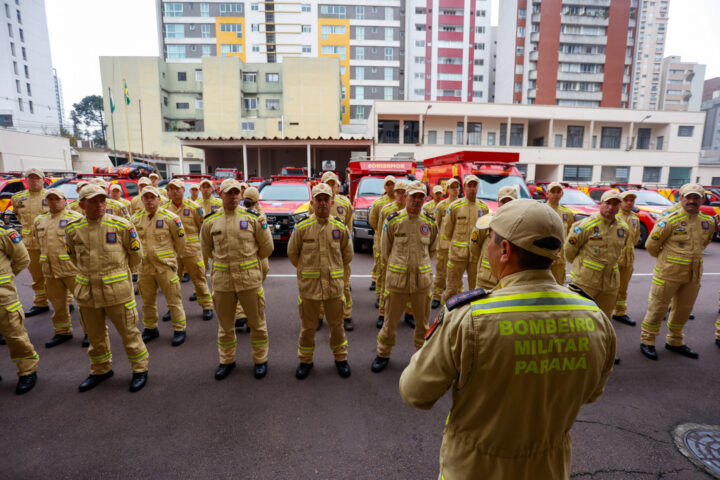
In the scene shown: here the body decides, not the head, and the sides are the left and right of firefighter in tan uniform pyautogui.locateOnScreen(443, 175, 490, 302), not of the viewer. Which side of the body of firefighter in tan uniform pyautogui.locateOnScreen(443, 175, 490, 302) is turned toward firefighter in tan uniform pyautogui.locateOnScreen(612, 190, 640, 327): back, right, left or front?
left

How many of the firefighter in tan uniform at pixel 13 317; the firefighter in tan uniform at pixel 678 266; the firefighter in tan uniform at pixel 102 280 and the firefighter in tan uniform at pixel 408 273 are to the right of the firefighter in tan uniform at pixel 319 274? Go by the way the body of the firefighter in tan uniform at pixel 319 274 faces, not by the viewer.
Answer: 2

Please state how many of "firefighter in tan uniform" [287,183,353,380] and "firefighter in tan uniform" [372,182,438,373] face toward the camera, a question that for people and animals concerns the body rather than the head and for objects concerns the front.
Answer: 2

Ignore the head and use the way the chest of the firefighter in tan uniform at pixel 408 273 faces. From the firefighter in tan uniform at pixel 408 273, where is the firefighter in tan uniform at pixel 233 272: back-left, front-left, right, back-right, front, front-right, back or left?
right

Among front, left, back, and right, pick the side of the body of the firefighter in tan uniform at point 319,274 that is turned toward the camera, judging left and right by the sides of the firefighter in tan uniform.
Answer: front

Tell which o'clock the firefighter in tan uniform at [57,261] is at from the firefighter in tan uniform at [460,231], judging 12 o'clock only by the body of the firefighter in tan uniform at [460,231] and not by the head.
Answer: the firefighter in tan uniform at [57,261] is roughly at 2 o'clock from the firefighter in tan uniform at [460,231].

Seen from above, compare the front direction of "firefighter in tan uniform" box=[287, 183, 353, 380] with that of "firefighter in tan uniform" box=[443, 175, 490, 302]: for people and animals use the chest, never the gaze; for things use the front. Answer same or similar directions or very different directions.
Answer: same or similar directions

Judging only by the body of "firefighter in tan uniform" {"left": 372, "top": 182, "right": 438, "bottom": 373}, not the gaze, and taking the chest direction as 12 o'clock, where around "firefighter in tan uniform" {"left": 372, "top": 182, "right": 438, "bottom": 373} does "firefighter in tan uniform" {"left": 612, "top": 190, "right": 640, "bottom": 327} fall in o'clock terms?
"firefighter in tan uniform" {"left": 612, "top": 190, "right": 640, "bottom": 327} is roughly at 8 o'clock from "firefighter in tan uniform" {"left": 372, "top": 182, "right": 438, "bottom": 373}.

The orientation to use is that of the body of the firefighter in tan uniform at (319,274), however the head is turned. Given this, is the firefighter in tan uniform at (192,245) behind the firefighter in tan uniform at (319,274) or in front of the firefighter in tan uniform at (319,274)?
behind

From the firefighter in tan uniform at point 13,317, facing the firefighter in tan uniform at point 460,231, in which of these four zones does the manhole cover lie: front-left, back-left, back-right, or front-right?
front-right

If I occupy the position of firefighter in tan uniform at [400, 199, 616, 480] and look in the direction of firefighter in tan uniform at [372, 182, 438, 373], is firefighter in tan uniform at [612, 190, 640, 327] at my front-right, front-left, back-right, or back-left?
front-right

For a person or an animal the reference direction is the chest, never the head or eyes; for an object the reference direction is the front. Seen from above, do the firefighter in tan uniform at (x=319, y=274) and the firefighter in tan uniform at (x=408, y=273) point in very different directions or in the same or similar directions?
same or similar directions

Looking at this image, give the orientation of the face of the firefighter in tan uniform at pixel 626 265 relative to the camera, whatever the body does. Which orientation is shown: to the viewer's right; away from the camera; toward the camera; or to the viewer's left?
toward the camera

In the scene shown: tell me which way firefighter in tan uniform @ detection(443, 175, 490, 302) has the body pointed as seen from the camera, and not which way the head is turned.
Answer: toward the camera

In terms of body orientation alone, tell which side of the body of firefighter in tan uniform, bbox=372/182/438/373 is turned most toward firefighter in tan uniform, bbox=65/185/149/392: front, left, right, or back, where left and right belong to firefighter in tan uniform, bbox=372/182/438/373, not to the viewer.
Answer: right

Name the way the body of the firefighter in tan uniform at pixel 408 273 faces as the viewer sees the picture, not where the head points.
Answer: toward the camera

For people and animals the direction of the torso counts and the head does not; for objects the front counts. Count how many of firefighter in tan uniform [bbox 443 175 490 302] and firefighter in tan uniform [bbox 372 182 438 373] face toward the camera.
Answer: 2
